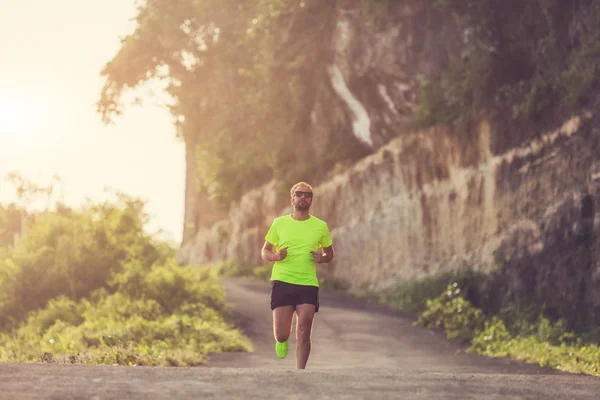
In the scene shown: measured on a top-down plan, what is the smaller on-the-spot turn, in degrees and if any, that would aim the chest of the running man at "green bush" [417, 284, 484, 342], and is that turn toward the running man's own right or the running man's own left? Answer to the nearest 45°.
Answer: approximately 180°

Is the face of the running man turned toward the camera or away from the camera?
toward the camera

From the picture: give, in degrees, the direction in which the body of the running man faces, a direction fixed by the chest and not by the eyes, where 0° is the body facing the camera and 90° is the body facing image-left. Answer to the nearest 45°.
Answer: approximately 0°
